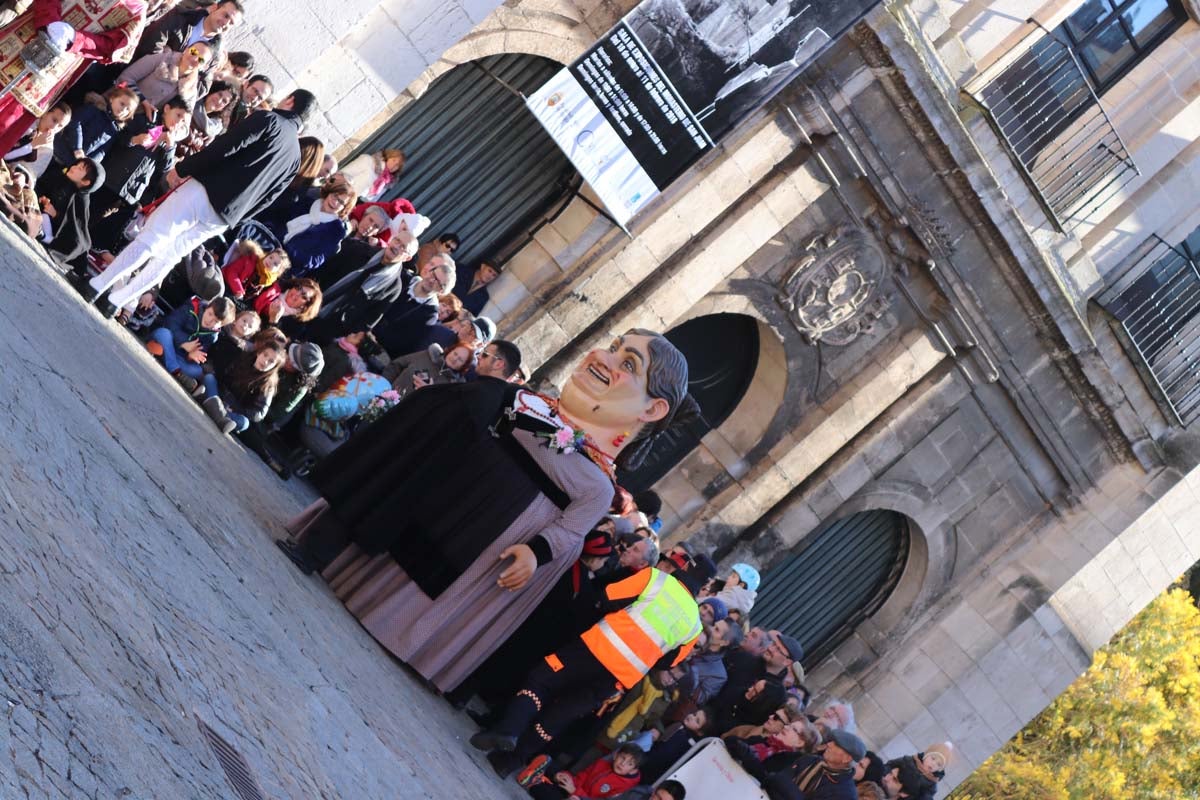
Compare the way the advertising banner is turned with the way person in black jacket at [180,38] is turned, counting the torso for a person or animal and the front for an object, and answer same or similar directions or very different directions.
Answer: same or similar directions

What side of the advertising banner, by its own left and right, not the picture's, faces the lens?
front

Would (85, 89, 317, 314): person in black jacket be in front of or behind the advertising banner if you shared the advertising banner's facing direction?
in front

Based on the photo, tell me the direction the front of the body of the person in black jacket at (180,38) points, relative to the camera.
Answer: toward the camera

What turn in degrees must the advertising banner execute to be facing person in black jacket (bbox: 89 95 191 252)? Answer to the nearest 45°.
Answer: approximately 45° to its right

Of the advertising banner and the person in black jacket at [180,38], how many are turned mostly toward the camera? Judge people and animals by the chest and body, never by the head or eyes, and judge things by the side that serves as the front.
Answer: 2
